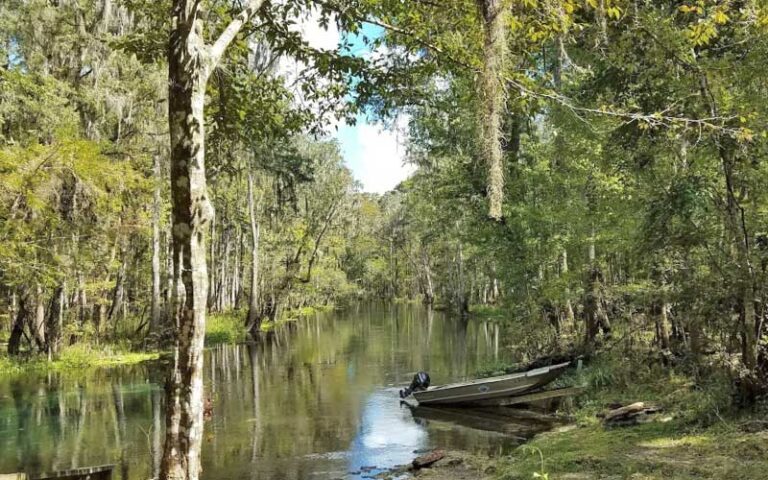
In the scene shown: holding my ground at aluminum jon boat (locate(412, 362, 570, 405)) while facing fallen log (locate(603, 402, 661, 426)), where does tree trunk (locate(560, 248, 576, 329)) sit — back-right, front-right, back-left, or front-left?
back-left

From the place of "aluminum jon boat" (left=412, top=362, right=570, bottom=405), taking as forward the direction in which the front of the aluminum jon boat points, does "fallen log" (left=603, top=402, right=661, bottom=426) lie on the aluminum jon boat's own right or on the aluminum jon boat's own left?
on the aluminum jon boat's own right

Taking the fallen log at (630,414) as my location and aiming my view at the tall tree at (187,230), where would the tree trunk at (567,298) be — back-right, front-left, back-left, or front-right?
back-right

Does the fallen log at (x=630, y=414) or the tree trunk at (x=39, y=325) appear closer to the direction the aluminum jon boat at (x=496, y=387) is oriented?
the fallen log

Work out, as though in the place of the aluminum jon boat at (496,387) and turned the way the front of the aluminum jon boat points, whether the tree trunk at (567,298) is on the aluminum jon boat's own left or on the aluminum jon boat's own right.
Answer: on the aluminum jon boat's own left

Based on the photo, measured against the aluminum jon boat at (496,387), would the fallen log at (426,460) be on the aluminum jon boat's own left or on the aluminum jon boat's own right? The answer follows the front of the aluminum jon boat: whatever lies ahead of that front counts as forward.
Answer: on the aluminum jon boat's own right

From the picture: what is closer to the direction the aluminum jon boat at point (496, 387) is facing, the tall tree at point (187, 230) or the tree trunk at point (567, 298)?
the tree trunk

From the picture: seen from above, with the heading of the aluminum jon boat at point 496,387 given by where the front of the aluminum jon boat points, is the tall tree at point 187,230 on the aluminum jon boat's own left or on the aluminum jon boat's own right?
on the aluminum jon boat's own right

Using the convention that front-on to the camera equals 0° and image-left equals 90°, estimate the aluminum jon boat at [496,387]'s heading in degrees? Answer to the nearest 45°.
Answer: approximately 270°
